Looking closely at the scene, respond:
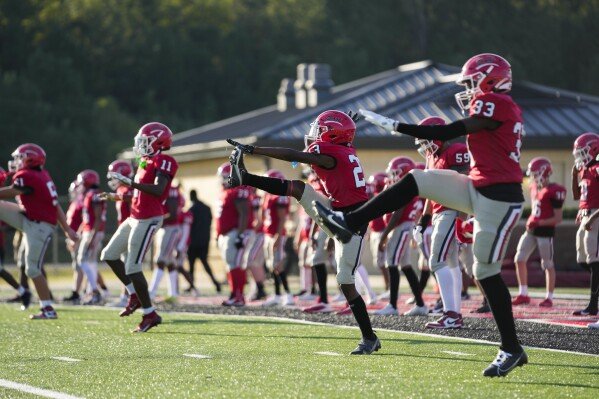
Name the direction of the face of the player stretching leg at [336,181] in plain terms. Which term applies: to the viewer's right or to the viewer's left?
to the viewer's left

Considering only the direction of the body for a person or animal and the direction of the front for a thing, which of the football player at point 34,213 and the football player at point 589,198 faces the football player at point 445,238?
the football player at point 589,198

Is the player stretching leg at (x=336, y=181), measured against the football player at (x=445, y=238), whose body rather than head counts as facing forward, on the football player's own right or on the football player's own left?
on the football player's own left

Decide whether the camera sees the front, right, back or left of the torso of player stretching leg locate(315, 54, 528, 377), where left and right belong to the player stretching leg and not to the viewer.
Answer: left

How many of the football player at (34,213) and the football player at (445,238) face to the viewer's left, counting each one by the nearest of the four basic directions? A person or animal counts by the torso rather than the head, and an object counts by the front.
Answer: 2

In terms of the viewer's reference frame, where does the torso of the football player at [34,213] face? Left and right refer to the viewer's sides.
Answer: facing to the left of the viewer

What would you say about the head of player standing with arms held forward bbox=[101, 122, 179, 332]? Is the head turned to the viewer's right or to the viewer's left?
to the viewer's left

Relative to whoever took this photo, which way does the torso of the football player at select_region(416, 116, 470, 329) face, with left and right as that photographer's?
facing to the left of the viewer

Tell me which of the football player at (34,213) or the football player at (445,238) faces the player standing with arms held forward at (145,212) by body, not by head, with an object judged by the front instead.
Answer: the football player at (445,238)

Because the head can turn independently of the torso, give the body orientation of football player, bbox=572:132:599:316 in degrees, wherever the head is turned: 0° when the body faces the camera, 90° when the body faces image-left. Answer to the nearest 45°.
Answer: approximately 45°
